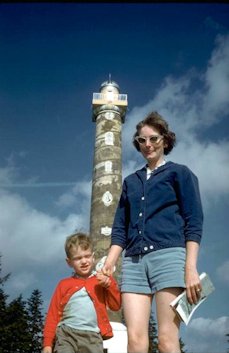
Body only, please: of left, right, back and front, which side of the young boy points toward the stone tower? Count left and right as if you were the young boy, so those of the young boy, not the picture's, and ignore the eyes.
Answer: back

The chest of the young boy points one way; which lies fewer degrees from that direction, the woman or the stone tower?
the woman

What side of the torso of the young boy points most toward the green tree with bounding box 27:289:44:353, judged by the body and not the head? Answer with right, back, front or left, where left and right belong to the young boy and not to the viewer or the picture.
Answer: back

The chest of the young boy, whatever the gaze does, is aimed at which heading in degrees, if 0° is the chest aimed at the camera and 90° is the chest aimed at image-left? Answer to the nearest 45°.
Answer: approximately 0°

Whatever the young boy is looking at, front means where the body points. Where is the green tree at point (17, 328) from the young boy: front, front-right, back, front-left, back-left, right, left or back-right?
back

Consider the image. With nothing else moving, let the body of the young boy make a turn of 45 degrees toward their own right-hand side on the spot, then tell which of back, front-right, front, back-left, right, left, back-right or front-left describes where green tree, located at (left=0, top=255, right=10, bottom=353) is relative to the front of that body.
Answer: back-right

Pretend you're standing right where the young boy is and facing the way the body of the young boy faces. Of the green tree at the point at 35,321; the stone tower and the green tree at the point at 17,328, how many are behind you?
3

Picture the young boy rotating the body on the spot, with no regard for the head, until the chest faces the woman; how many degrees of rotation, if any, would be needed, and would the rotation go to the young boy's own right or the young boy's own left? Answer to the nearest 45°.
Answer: approximately 45° to the young boy's own left
